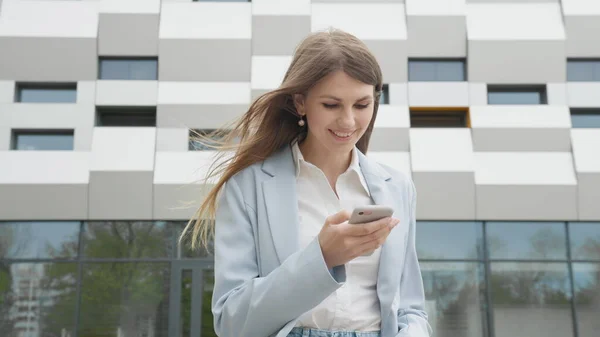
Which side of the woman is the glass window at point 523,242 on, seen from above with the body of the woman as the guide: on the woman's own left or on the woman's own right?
on the woman's own left

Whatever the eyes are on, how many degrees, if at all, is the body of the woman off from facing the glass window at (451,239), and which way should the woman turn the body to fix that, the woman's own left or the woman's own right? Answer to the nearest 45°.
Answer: approximately 135° to the woman's own left

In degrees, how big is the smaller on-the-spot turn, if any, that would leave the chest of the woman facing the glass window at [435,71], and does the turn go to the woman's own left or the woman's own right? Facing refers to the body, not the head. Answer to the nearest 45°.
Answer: approximately 135° to the woman's own left

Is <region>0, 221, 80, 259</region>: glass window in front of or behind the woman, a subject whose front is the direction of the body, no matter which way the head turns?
behind

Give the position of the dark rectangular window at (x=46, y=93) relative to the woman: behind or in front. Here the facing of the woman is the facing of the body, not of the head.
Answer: behind

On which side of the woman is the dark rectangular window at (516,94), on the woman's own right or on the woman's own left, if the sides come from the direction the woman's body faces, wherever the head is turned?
on the woman's own left

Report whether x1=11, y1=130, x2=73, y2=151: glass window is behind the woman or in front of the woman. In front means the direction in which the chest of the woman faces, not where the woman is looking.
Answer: behind

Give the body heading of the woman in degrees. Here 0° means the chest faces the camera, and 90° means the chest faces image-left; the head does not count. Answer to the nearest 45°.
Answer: approximately 315°
